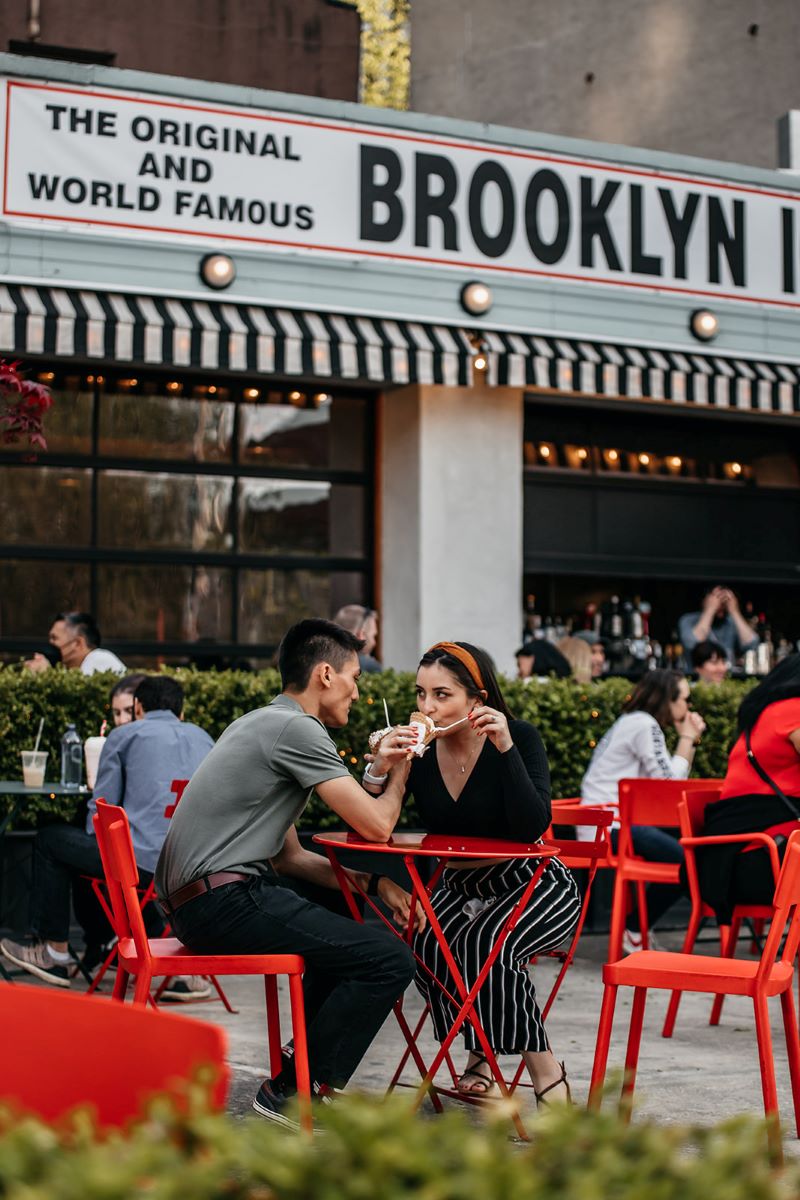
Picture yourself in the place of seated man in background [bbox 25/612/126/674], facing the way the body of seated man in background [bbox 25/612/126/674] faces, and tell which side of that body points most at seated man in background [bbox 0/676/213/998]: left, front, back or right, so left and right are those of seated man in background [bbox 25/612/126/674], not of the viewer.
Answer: left

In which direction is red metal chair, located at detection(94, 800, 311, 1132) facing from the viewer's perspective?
to the viewer's right

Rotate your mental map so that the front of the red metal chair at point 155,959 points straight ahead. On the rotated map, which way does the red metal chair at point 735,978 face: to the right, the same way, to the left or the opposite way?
the opposite way

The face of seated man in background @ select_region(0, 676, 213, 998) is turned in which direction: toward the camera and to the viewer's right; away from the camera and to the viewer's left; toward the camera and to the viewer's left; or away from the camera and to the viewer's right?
away from the camera and to the viewer's left

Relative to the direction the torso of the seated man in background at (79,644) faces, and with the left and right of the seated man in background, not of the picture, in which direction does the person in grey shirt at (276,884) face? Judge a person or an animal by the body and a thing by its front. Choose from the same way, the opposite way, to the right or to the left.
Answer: the opposite way

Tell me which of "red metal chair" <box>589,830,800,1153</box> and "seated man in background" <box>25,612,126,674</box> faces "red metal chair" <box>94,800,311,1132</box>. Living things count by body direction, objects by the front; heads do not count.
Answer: "red metal chair" <box>589,830,800,1153</box>

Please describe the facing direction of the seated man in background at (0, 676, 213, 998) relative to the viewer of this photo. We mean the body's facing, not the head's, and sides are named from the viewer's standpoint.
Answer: facing away from the viewer and to the left of the viewer

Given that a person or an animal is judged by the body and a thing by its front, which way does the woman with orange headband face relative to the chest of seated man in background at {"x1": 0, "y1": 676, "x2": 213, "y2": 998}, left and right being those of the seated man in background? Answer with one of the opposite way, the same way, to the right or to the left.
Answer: to the left

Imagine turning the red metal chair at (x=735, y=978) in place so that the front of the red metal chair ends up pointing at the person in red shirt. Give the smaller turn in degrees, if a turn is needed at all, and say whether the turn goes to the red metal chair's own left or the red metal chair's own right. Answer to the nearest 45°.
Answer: approximately 90° to the red metal chair's own right
